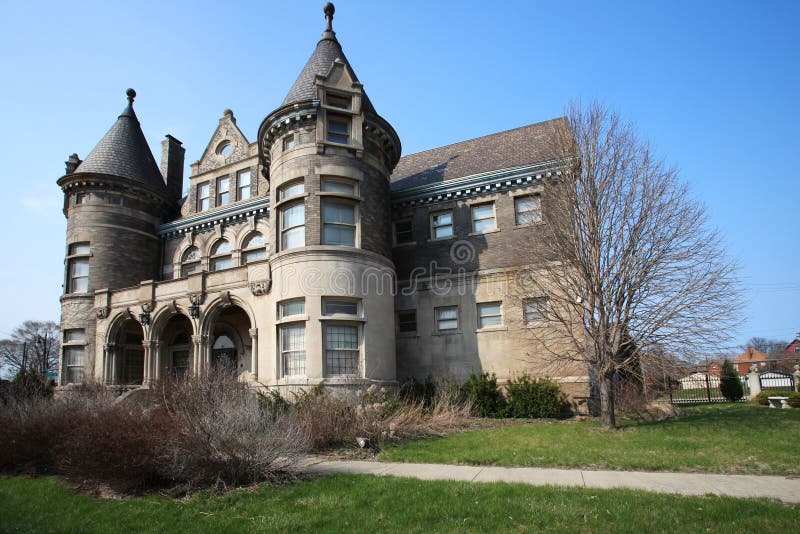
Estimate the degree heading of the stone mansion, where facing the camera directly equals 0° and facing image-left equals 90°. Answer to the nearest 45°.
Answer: approximately 45°

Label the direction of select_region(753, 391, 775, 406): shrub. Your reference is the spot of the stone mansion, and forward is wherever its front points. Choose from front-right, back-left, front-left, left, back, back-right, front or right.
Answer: back-left

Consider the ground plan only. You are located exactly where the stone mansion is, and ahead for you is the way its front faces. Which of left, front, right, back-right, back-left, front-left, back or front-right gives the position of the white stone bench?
back-left

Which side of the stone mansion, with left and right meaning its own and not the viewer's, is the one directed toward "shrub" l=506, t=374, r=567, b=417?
left
